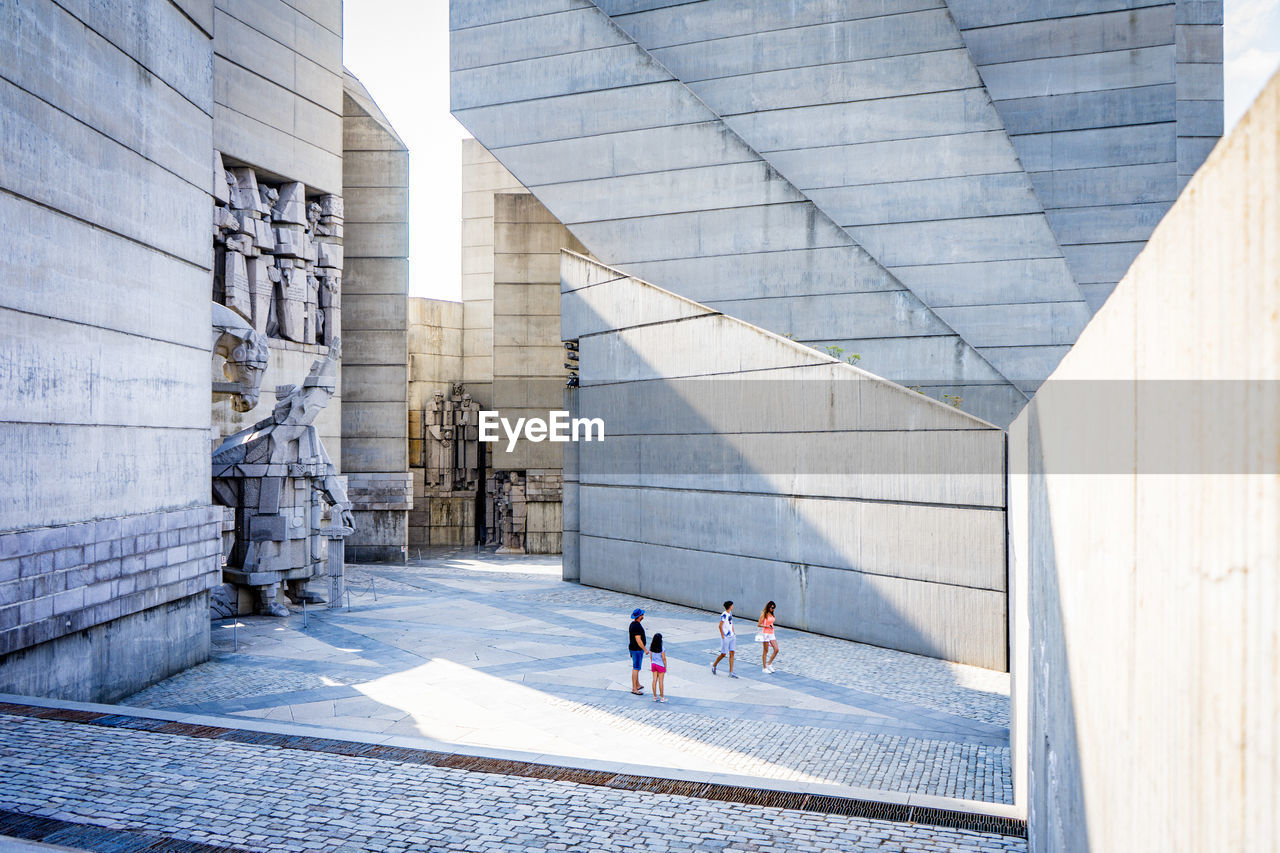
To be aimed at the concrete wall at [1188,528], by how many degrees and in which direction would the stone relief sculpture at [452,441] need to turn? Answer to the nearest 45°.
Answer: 0° — it already faces it

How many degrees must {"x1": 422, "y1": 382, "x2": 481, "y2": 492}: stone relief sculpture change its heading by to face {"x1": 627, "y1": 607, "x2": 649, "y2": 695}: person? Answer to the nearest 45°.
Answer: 0° — it already faces them

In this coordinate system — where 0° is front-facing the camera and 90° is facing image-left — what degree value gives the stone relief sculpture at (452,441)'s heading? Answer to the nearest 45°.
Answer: approximately 0°

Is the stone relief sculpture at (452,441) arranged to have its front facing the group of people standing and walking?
yes

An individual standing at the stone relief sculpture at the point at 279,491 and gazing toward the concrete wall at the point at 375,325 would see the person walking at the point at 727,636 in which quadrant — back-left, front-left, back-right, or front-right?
back-right
